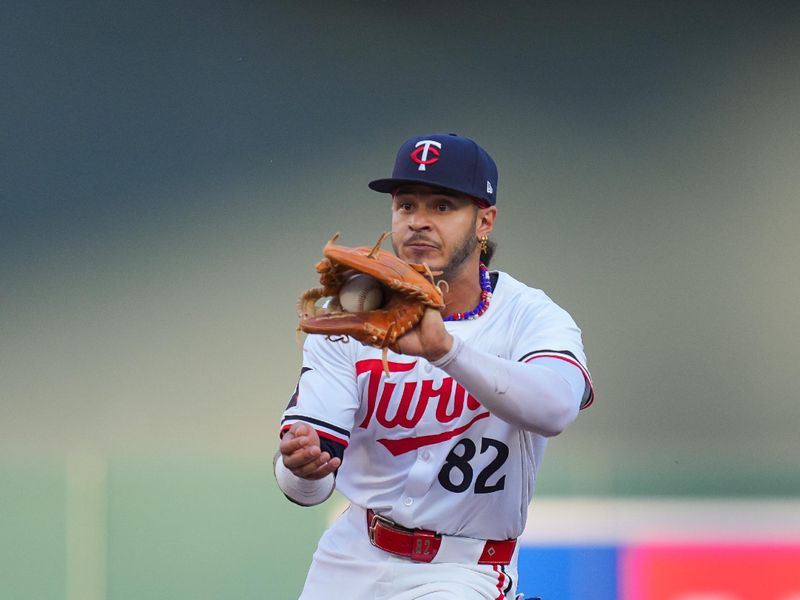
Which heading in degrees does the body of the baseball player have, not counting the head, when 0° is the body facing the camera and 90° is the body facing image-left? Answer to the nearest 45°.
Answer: approximately 45°

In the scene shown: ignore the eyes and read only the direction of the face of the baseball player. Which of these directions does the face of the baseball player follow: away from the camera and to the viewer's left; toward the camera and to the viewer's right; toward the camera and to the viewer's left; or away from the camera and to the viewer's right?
toward the camera and to the viewer's left

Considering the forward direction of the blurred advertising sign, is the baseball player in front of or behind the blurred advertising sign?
in front

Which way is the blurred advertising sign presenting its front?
toward the camera

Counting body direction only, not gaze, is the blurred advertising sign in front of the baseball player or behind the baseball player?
behind

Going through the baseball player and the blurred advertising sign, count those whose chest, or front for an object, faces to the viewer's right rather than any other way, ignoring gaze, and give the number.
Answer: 0
